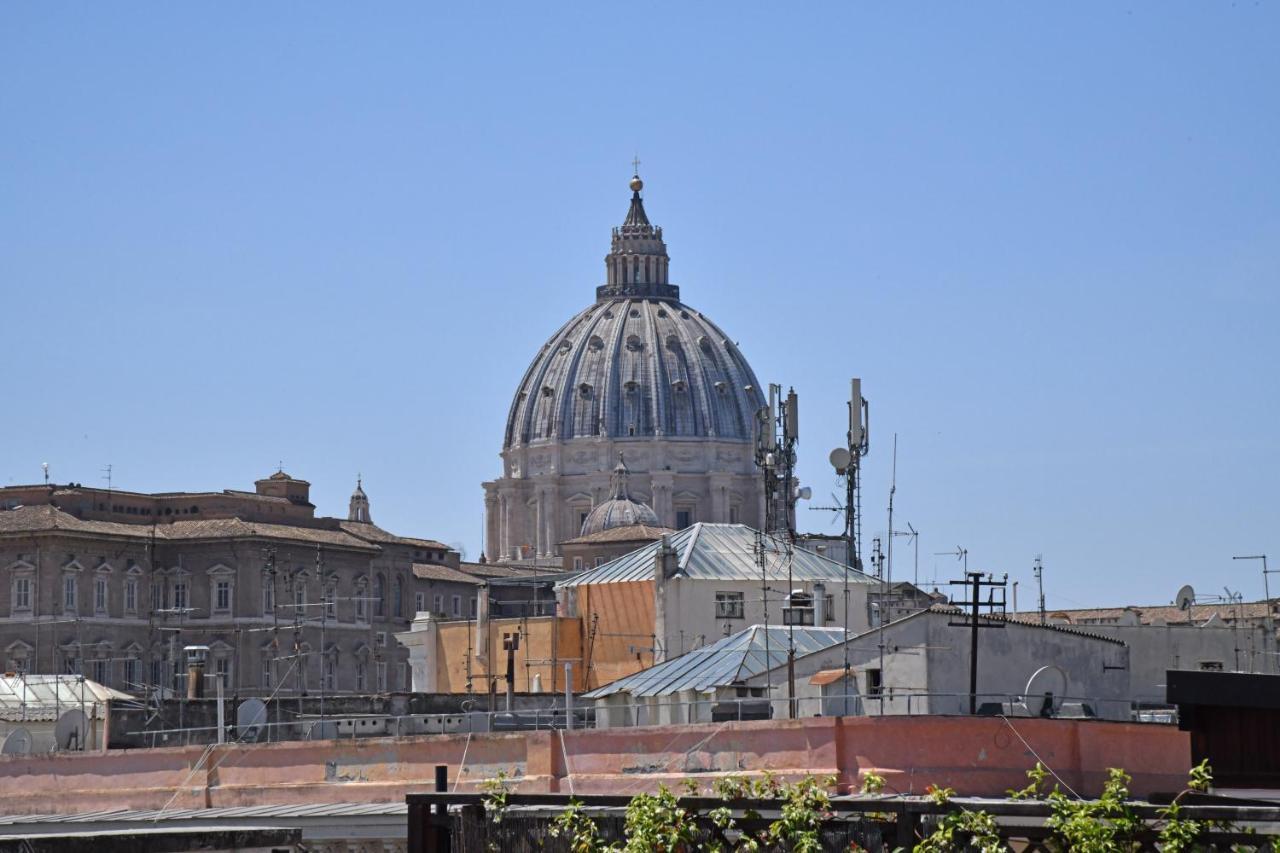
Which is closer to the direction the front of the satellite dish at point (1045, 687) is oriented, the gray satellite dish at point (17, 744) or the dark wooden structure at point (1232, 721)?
the gray satellite dish

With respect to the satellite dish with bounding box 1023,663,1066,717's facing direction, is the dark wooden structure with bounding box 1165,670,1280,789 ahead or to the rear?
to the rear

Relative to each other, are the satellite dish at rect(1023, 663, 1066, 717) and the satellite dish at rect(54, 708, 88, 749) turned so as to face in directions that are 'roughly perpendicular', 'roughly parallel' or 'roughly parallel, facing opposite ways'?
roughly parallel

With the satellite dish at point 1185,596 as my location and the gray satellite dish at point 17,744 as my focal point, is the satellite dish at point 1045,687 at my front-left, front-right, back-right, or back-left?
front-left

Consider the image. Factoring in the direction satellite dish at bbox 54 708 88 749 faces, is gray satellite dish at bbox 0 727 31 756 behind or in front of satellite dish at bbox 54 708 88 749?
in front

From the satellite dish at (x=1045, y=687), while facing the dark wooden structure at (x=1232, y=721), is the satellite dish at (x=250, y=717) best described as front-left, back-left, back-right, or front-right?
back-right

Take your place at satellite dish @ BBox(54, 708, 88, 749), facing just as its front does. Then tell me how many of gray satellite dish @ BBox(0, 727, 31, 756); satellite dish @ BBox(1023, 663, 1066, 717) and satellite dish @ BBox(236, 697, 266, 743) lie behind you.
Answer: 2

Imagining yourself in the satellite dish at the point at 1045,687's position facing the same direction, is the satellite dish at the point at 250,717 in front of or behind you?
in front

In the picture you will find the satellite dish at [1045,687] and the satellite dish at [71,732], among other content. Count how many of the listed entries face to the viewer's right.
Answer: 0

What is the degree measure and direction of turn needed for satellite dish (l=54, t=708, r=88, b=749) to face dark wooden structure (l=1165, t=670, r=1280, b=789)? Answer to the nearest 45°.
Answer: approximately 180°
